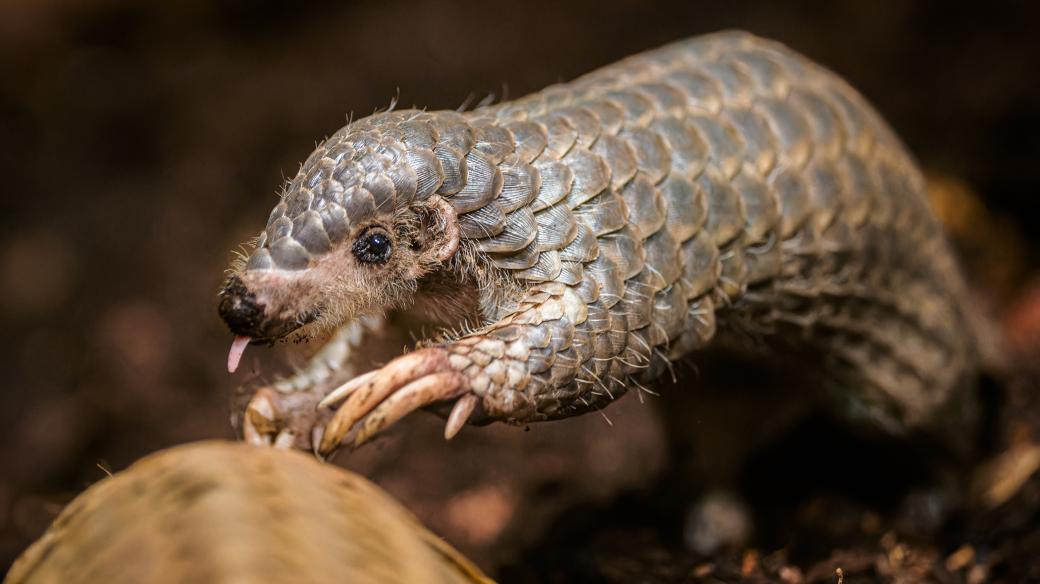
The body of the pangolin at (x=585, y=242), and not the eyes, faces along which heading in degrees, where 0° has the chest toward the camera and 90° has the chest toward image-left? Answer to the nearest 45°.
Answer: approximately 90°

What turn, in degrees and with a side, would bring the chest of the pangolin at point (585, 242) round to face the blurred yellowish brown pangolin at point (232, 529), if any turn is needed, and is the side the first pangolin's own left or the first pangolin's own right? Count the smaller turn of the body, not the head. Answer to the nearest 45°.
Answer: approximately 45° to the first pangolin's own left
